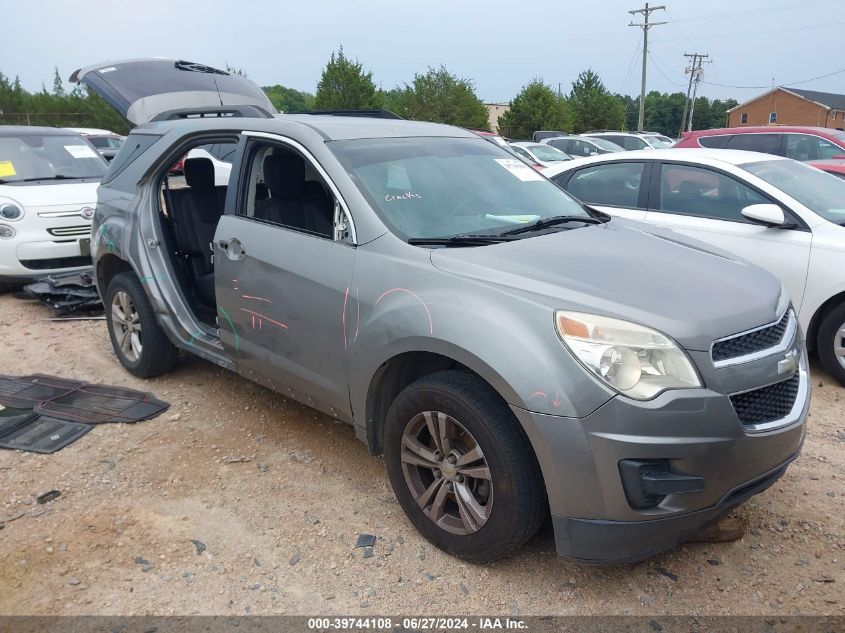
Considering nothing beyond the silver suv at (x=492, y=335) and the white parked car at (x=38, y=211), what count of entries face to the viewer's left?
0

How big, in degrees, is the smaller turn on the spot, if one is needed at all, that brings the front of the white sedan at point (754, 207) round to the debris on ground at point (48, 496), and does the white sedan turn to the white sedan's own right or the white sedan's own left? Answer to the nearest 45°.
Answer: approximately 90° to the white sedan's own right

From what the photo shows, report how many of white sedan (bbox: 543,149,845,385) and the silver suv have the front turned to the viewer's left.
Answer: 0

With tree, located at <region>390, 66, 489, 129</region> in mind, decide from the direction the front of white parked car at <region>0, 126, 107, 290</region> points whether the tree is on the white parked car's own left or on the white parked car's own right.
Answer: on the white parked car's own left

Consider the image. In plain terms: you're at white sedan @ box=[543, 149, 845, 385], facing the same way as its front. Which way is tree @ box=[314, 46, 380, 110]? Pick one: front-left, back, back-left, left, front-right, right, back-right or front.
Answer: back

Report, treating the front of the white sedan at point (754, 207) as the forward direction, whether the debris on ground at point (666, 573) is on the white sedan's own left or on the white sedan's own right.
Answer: on the white sedan's own right

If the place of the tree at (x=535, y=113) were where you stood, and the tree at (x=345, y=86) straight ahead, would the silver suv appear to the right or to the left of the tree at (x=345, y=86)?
left

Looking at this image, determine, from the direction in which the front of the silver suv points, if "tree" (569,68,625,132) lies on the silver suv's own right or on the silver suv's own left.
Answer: on the silver suv's own left

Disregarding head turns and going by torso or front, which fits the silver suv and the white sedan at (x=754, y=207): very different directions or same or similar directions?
same or similar directions

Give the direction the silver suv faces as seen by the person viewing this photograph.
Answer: facing the viewer and to the right of the viewer

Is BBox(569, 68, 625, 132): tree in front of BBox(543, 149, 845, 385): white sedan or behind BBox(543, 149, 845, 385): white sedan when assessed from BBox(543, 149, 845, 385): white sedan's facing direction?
behind
